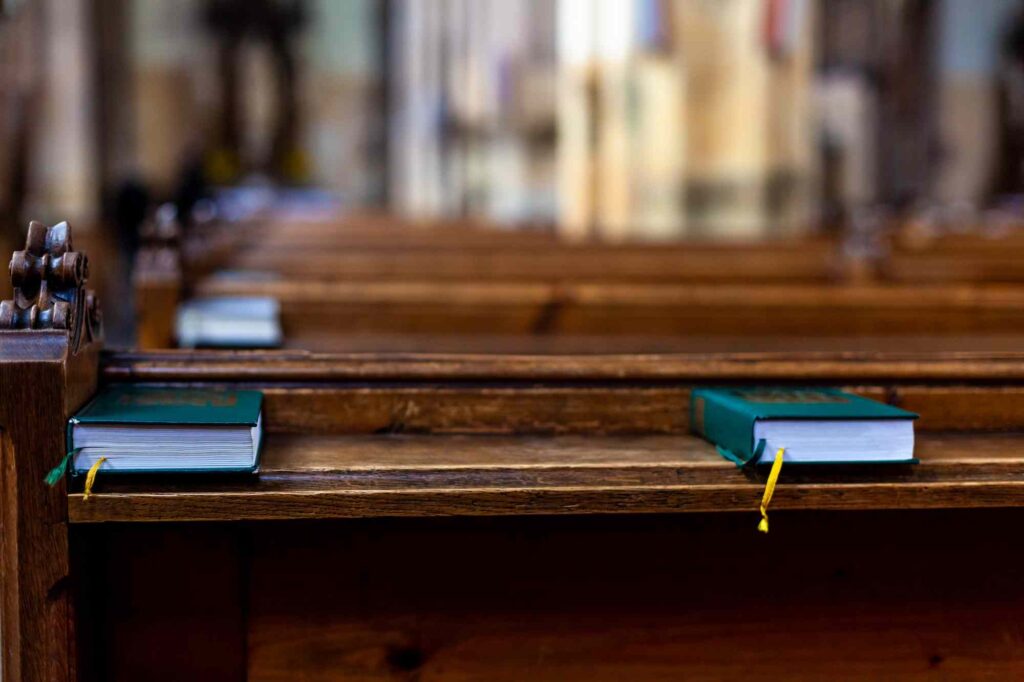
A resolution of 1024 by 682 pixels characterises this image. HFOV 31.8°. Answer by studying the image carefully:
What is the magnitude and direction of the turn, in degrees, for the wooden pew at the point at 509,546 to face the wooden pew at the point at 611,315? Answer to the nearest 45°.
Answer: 0° — it already faces it

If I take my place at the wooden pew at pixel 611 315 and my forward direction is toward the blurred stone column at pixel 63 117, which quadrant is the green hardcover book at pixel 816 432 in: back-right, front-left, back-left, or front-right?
back-left

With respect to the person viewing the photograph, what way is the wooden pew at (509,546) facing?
facing away from the viewer
